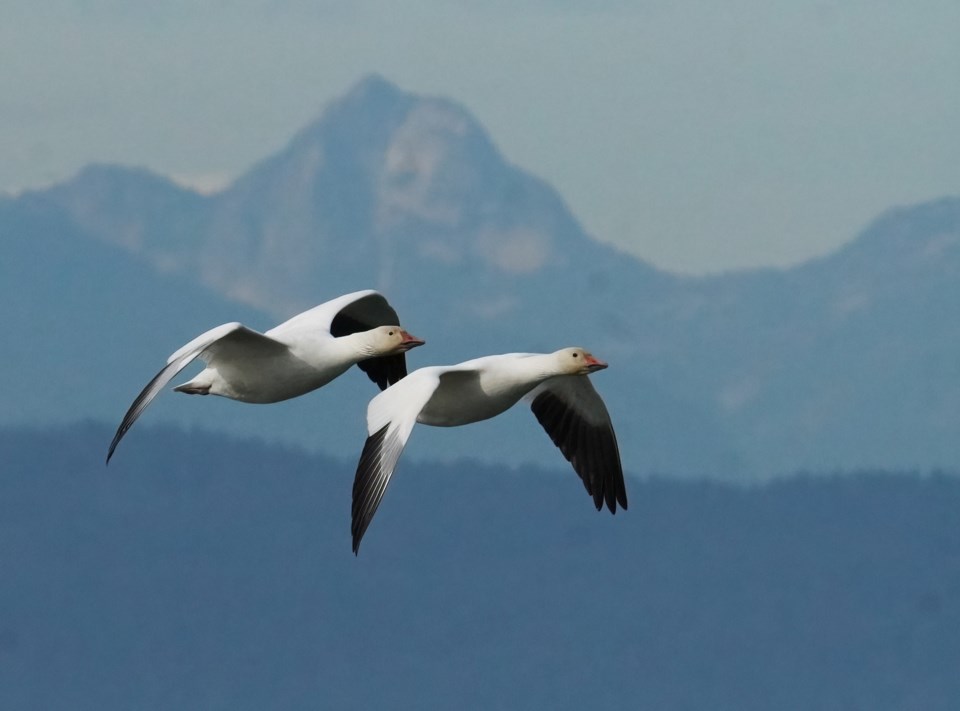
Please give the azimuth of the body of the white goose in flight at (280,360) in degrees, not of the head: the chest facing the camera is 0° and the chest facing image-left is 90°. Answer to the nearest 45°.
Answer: approximately 315°

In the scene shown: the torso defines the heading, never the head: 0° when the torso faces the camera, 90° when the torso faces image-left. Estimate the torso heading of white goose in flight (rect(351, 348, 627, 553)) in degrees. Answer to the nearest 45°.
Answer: approximately 315°
